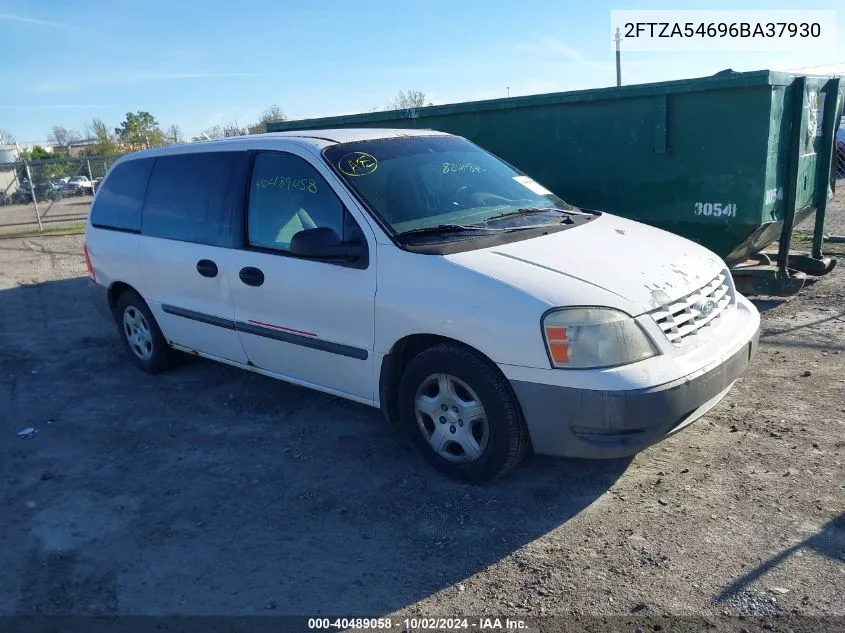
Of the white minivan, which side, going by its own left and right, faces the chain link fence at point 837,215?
left

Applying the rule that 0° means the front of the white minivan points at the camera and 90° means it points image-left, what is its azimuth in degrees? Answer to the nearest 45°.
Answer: approximately 315°

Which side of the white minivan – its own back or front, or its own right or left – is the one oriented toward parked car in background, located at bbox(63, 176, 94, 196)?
back

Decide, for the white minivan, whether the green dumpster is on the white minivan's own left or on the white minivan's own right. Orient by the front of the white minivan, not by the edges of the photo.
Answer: on the white minivan's own left

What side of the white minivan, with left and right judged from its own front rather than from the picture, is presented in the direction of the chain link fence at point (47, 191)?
back
